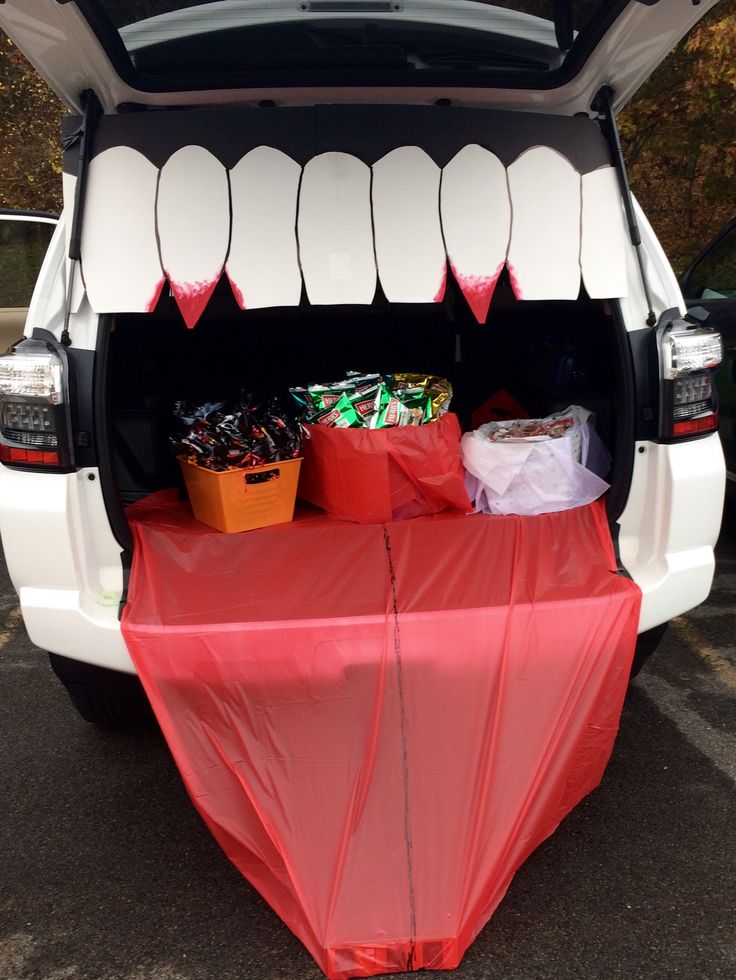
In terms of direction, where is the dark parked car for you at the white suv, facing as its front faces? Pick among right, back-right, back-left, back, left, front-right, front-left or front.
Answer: front-right

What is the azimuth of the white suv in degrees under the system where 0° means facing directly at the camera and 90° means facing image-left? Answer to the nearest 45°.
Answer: approximately 180°

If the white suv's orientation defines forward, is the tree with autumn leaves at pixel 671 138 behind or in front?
in front
